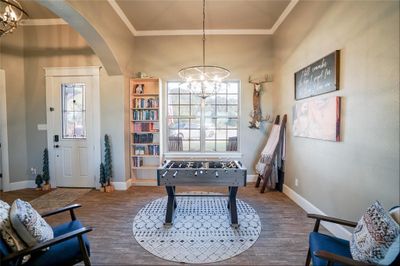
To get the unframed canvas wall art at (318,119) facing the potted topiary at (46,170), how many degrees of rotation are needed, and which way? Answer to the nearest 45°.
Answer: approximately 45° to its right

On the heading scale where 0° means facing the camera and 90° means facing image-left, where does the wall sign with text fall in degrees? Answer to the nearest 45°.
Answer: approximately 45°

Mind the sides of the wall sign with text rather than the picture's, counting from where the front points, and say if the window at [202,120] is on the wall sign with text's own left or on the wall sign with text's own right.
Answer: on the wall sign with text's own right

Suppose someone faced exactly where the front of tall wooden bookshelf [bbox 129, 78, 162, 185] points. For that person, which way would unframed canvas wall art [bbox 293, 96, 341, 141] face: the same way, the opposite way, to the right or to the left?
to the right

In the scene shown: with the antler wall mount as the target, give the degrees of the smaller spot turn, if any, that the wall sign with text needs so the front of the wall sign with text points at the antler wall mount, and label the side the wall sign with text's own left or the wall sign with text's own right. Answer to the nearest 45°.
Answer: approximately 90° to the wall sign with text's own right
